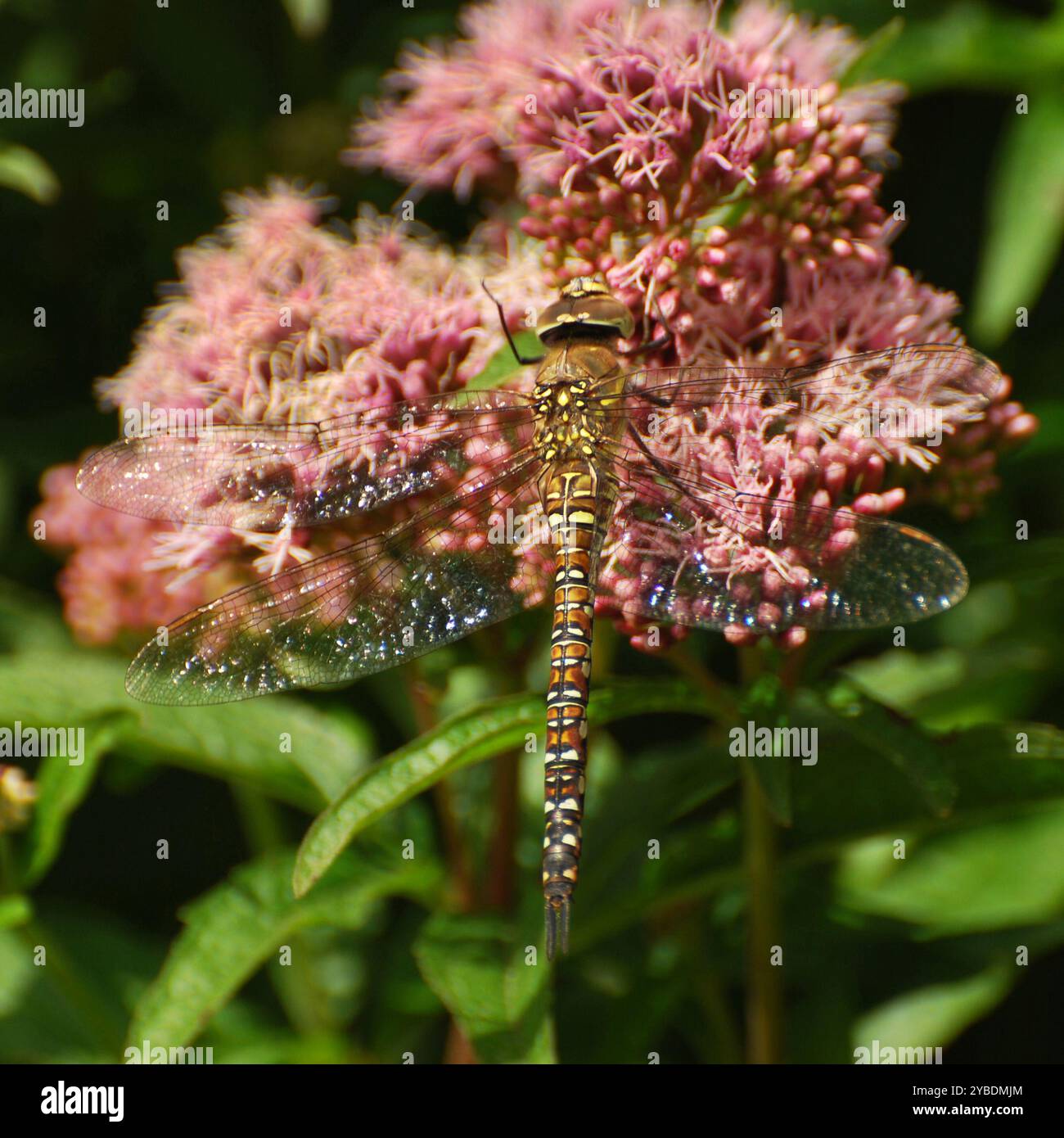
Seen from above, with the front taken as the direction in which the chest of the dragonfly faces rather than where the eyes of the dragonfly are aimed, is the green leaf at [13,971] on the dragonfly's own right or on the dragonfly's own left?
on the dragonfly's own left

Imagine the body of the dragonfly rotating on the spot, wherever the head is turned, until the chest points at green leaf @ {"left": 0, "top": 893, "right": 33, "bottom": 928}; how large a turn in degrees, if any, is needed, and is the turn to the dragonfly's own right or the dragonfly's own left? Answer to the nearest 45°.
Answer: approximately 90° to the dragonfly's own left

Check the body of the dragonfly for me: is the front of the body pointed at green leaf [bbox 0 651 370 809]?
no

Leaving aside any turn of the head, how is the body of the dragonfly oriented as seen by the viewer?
away from the camera

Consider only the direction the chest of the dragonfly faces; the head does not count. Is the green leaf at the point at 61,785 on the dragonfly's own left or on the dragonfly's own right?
on the dragonfly's own left

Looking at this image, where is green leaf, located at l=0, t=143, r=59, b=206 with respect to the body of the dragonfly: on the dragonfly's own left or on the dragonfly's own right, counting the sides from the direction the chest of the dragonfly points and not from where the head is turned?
on the dragonfly's own left
